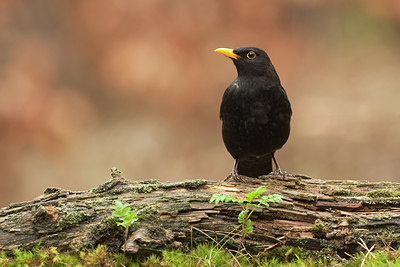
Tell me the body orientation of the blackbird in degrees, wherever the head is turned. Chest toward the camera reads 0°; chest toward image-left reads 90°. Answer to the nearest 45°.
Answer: approximately 0°

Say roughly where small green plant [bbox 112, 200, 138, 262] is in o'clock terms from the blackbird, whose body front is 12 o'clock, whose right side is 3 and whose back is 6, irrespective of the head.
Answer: The small green plant is roughly at 1 o'clock from the blackbird.
